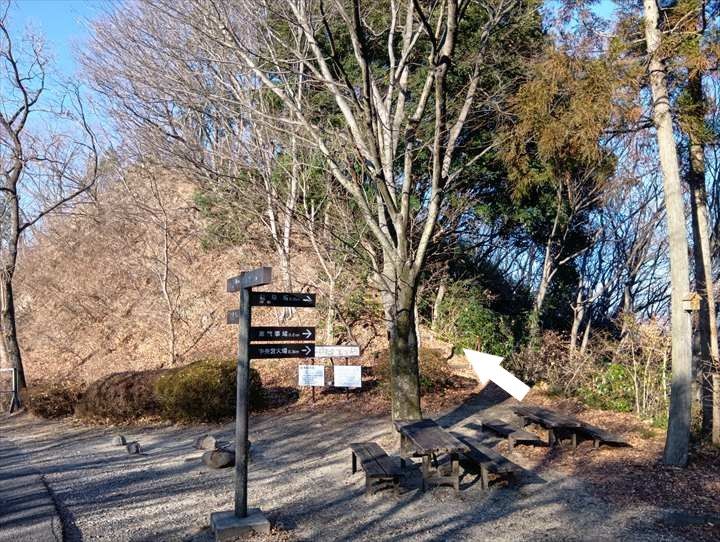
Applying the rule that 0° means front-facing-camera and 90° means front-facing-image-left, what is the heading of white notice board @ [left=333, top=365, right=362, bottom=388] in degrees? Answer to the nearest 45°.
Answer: approximately 0°

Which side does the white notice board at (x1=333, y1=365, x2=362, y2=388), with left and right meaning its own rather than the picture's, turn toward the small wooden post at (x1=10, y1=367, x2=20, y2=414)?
right

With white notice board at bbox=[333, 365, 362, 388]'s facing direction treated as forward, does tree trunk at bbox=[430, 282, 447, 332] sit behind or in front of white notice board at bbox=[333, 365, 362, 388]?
behind

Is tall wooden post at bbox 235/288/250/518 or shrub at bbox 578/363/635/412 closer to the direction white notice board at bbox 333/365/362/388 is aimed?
the tall wooden post

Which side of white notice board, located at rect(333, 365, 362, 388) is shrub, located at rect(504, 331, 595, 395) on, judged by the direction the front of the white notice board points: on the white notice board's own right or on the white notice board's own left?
on the white notice board's own left

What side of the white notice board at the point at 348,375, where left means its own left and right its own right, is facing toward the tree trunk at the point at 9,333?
right

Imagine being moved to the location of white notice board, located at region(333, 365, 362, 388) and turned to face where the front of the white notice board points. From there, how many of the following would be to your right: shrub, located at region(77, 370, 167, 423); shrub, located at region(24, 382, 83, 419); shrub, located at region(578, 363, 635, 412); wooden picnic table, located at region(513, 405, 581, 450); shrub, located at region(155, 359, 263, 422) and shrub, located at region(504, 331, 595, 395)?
3

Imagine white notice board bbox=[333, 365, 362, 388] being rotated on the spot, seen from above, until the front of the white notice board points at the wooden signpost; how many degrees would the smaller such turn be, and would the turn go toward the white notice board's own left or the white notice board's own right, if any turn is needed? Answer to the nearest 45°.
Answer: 0° — it already faces it

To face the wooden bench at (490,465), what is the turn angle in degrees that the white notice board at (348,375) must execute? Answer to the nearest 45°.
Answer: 0° — it already faces it
